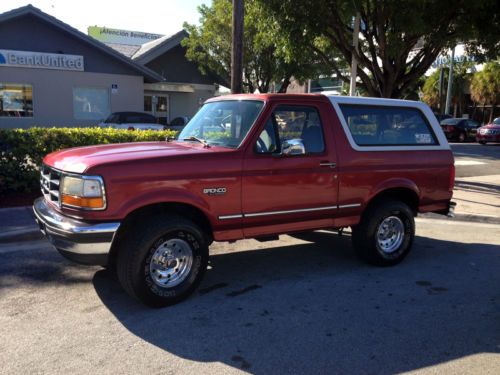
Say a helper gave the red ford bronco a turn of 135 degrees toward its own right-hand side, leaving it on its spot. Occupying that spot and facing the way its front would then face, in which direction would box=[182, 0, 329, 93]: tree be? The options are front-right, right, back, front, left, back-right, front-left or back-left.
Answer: front

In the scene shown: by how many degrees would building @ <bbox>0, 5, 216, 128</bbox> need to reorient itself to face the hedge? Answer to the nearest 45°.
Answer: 0° — it already faces it

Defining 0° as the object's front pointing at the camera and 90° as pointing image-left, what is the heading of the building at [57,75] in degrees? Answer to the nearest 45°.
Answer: approximately 0°

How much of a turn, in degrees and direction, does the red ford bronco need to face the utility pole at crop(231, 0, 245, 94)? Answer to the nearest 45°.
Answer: approximately 135° to its right

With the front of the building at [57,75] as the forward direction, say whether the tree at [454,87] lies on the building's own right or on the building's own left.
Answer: on the building's own left

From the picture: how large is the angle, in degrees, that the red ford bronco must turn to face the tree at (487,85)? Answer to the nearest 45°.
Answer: approximately 180°

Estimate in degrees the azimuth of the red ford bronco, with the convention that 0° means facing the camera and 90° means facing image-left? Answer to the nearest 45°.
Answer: approximately 45°

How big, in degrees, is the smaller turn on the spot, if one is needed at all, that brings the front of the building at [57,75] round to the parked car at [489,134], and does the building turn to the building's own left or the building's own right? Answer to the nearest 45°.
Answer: approximately 90° to the building's own left

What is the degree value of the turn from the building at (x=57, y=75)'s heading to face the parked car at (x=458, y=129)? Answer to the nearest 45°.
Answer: approximately 90° to its left

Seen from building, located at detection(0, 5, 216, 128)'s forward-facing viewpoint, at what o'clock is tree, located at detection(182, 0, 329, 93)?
The tree is roughly at 8 o'clock from the building.
